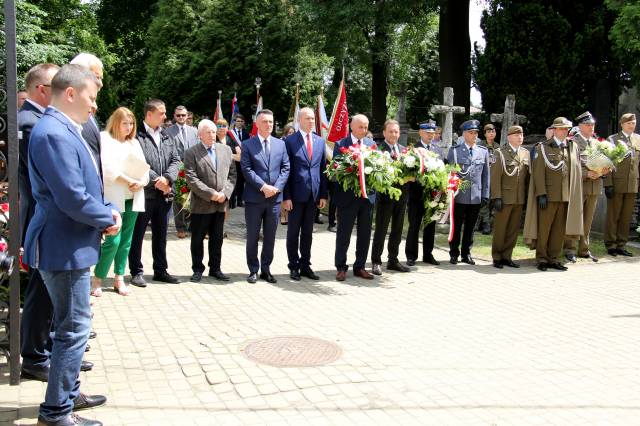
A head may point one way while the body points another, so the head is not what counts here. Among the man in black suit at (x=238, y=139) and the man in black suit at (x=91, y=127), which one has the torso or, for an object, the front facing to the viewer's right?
the man in black suit at (x=91, y=127)

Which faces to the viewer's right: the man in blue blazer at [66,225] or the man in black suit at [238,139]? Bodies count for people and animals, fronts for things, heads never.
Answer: the man in blue blazer

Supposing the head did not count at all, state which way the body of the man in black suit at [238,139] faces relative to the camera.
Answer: toward the camera

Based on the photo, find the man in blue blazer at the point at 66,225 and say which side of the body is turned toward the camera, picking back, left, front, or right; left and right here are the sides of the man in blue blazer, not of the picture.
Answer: right

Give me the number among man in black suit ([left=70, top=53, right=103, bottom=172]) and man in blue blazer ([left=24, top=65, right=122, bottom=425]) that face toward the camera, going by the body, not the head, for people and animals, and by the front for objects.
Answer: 0

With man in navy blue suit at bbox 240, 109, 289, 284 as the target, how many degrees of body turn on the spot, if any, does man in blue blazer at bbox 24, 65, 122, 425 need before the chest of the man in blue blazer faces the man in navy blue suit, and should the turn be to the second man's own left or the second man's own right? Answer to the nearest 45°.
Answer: approximately 45° to the second man's own left

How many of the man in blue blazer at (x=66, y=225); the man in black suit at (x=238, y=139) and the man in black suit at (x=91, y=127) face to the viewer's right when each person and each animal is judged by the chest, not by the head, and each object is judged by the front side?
2

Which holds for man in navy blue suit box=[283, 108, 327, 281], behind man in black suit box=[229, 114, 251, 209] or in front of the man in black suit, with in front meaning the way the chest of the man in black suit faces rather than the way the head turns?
in front

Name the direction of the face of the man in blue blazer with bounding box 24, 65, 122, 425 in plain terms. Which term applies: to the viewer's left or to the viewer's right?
to the viewer's right

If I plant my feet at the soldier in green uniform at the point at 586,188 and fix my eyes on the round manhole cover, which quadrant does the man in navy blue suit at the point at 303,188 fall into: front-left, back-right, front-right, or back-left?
front-right

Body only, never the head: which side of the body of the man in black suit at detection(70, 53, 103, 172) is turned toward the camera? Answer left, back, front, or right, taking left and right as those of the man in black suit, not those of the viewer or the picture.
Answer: right

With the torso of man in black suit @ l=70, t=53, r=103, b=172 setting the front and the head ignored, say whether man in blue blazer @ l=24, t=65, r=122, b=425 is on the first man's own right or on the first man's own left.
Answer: on the first man's own right

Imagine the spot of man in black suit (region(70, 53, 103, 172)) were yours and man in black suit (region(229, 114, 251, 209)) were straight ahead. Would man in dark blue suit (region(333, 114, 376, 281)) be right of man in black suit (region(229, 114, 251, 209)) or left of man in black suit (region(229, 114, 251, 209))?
right

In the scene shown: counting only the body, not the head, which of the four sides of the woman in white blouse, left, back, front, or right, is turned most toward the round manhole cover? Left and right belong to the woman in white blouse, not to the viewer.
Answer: front

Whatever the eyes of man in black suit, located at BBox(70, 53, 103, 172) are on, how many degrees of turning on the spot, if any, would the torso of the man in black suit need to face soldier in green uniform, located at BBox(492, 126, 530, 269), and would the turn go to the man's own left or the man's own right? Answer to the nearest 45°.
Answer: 0° — they already face them

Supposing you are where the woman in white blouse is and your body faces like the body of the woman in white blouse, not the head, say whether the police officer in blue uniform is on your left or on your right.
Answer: on your left

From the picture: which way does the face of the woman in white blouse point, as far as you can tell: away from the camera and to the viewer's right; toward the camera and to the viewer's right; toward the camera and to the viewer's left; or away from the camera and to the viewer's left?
toward the camera and to the viewer's right

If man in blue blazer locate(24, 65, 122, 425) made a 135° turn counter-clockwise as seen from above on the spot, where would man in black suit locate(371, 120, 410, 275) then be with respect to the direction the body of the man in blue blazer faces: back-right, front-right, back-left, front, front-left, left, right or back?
right
